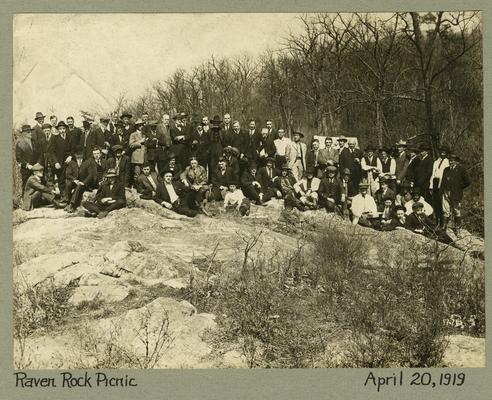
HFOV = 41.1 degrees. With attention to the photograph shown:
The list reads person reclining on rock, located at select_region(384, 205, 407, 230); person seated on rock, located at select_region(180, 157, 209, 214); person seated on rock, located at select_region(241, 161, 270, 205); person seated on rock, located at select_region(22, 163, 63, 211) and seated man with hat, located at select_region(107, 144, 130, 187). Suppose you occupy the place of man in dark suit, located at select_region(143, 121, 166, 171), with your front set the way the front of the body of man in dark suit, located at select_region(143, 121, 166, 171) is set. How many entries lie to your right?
2

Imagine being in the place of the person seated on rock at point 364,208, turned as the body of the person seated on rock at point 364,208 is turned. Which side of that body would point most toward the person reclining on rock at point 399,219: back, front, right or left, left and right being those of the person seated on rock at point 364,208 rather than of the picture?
left

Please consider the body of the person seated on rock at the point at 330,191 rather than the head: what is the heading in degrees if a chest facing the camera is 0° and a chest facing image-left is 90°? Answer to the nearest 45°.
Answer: approximately 0°

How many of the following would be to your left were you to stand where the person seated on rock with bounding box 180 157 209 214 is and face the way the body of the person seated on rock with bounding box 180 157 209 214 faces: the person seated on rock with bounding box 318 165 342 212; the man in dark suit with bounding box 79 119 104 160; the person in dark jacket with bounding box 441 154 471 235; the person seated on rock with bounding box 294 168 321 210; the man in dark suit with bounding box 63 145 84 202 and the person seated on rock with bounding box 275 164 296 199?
4

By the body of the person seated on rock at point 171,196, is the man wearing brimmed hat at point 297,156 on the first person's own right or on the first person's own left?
on the first person's own left

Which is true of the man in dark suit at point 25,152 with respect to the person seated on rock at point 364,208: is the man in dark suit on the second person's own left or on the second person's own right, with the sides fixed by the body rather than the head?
on the second person's own right

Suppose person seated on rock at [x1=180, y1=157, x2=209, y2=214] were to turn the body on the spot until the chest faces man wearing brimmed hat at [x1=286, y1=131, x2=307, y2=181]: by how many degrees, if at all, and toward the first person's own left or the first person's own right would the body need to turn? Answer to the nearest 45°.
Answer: approximately 90° to the first person's own left

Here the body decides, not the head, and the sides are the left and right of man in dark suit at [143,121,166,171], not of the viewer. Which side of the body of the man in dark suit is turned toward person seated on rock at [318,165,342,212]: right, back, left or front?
left

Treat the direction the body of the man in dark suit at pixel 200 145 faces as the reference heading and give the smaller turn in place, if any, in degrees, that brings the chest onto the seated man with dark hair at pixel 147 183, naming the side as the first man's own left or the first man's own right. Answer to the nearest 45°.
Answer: approximately 90° to the first man's own right
